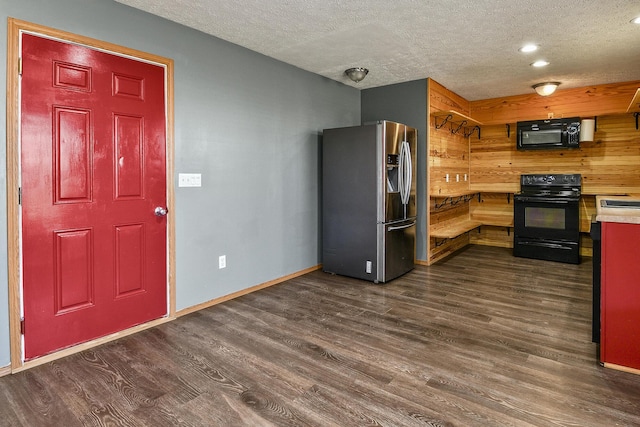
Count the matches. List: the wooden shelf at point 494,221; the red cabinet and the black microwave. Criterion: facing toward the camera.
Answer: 2

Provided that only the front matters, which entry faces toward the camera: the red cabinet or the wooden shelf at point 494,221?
the wooden shelf

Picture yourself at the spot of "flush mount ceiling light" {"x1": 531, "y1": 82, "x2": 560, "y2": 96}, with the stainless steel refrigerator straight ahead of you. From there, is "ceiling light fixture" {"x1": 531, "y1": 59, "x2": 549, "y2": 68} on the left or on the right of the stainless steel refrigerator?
left

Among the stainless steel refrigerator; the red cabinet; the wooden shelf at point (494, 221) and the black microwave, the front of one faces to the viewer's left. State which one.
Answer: the red cabinet

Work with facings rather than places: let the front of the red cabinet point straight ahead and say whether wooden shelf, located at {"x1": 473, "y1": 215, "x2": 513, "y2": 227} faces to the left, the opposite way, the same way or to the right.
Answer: to the left

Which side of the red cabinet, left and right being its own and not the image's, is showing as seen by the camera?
left

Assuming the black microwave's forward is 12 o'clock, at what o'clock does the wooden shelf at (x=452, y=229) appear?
The wooden shelf is roughly at 2 o'clock from the black microwave.

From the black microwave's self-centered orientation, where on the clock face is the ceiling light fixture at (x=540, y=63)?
The ceiling light fixture is roughly at 12 o'clock from the black microwave.

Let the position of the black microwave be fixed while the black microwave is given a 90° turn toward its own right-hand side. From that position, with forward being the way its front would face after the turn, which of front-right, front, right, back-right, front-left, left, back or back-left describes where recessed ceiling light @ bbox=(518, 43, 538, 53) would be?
left

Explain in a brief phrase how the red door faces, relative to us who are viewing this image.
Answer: facing the viewer and to the right of the viewer

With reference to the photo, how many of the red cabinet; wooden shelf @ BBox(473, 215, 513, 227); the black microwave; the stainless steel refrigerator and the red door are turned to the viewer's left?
1

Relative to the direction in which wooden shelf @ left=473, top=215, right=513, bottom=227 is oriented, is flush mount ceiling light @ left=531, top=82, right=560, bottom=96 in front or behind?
in front
